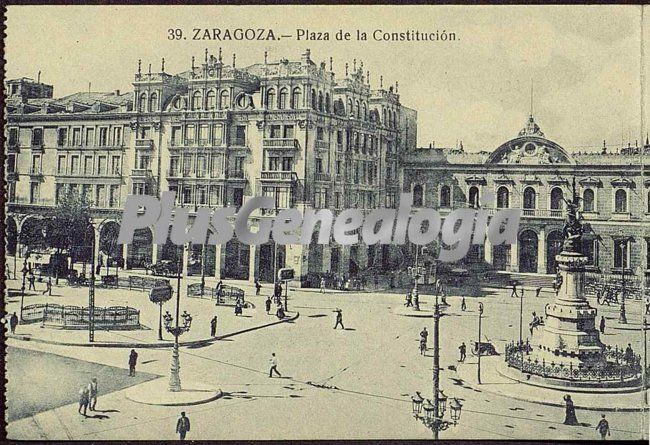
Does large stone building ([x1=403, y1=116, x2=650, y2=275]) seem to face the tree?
no

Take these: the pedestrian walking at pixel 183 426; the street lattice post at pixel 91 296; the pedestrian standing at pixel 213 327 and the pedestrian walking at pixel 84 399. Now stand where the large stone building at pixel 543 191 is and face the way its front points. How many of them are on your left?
0

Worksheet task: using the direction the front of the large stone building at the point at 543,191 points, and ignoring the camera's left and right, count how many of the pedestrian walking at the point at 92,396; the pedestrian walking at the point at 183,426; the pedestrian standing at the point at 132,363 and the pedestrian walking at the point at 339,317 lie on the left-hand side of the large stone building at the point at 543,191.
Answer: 0

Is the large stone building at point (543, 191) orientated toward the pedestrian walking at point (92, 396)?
no

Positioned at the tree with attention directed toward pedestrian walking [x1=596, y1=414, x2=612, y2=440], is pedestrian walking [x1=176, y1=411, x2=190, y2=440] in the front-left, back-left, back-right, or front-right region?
front-right

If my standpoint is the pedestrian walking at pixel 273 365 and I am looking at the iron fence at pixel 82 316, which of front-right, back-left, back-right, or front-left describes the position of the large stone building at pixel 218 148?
front-right

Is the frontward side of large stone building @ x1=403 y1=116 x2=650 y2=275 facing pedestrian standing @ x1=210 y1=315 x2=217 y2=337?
no

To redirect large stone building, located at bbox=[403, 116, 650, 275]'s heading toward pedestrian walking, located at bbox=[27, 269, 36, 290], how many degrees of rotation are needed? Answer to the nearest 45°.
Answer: approximately 90° to its right

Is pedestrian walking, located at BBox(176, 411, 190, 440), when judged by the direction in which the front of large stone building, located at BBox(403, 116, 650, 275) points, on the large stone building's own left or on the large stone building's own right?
on the large stone building's own right

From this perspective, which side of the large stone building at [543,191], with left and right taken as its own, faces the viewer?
front

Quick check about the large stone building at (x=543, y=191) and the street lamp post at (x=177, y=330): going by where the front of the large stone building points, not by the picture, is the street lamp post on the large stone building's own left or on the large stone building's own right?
on the large stone building's own right

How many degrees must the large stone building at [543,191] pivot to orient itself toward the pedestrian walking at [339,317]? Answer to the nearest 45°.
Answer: approximately 90° to its right

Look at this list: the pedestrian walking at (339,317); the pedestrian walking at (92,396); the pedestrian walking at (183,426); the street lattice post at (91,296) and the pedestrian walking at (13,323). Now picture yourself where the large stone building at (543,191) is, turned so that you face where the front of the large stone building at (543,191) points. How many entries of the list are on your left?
0

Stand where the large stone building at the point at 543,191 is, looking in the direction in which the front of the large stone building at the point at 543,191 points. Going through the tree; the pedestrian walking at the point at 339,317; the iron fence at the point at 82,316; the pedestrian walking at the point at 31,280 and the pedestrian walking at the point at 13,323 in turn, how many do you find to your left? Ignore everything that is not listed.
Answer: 0

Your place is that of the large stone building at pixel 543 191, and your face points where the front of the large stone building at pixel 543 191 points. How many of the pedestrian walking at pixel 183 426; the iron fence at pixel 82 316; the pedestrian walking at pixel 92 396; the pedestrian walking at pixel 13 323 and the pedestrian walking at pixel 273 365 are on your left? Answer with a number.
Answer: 0

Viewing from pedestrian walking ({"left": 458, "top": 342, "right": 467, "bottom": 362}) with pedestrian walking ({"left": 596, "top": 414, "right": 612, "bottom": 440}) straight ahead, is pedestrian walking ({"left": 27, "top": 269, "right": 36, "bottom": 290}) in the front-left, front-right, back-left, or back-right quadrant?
back-right

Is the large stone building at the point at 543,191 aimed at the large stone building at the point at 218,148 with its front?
no
